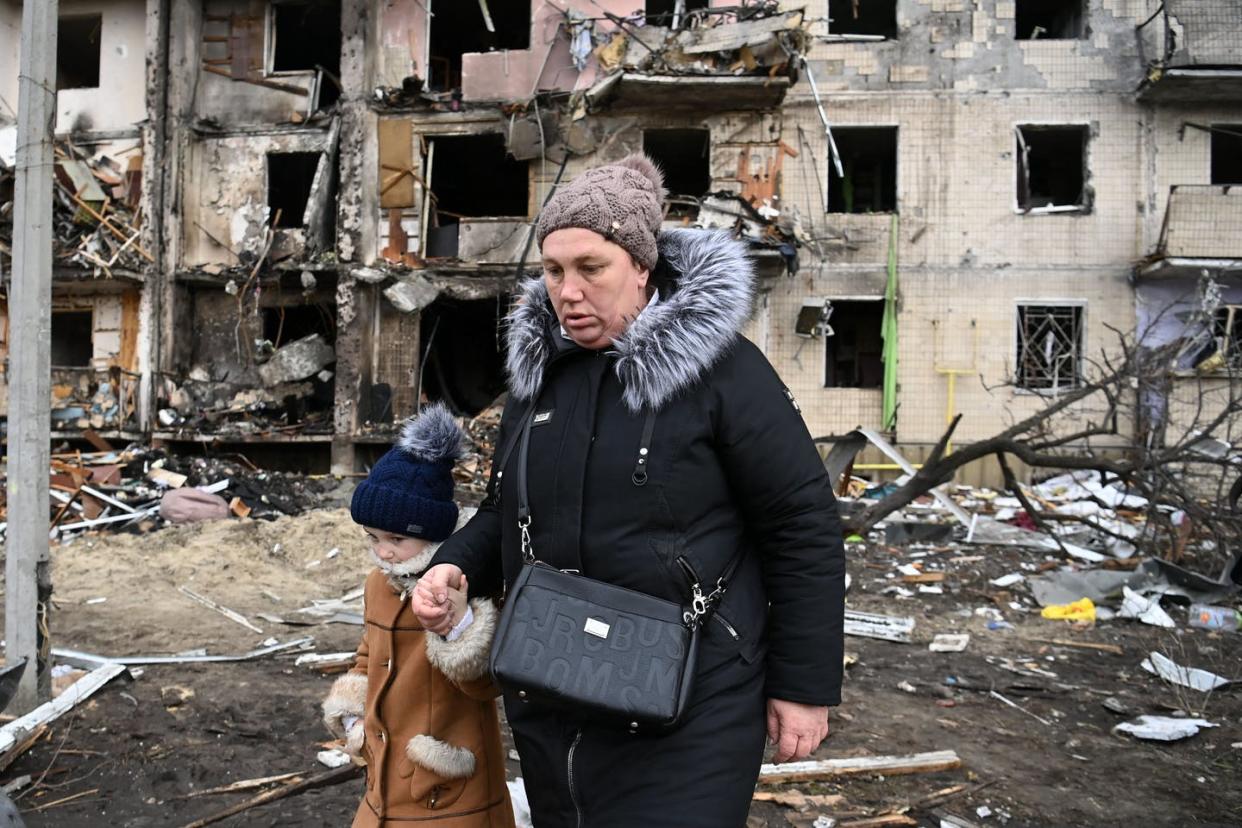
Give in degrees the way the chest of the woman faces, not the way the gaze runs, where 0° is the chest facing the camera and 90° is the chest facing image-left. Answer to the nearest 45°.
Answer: approximately 45°

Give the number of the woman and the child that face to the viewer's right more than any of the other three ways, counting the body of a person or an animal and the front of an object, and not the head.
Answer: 0

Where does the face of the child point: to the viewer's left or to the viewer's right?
to the viewer's left

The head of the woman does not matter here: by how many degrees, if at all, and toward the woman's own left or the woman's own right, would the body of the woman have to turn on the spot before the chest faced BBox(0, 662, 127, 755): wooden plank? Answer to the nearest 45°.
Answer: approximately 90° to the woman's own right

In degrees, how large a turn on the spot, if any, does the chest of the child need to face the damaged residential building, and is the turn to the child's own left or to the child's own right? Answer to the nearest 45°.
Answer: approximately 135° to the child's own right
